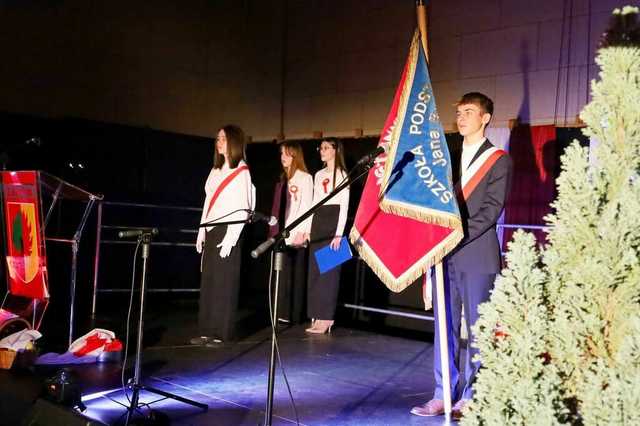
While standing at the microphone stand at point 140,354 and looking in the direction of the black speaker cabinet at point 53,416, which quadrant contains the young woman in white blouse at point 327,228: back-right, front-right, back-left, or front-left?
back-right

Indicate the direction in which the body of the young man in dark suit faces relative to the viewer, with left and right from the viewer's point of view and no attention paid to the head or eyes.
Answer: facing the viewer and to the left of the viewer

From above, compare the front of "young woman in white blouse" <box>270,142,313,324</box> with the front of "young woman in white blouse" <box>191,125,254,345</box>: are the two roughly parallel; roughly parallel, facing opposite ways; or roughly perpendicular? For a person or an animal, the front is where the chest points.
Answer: roughly parallel

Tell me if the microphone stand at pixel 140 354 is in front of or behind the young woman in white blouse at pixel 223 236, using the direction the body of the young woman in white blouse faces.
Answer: in front

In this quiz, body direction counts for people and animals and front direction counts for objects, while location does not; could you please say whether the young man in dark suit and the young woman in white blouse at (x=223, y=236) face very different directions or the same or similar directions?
same or similar directions

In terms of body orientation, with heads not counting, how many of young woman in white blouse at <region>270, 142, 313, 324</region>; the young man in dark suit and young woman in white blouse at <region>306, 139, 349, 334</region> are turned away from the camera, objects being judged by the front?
0

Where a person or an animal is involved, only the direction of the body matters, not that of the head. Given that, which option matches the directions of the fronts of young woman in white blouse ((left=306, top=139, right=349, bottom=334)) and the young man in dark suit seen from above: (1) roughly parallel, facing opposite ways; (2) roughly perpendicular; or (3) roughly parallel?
roughly parallel

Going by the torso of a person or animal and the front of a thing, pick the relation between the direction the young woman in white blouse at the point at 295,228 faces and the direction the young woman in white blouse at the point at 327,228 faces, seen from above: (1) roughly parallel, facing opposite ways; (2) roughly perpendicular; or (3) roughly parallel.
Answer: roughly parallel

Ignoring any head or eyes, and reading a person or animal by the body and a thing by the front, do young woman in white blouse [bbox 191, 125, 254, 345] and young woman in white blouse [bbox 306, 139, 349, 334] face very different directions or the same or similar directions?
same or similar directions

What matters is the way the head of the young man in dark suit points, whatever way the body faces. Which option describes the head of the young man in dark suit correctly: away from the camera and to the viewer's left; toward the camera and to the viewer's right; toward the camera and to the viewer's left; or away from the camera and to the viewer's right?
toward the camera and to the viewer's left

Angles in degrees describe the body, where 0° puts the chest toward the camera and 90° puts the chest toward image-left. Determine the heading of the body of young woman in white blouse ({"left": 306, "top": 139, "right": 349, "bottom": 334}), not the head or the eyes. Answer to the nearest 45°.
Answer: approximately 45°
